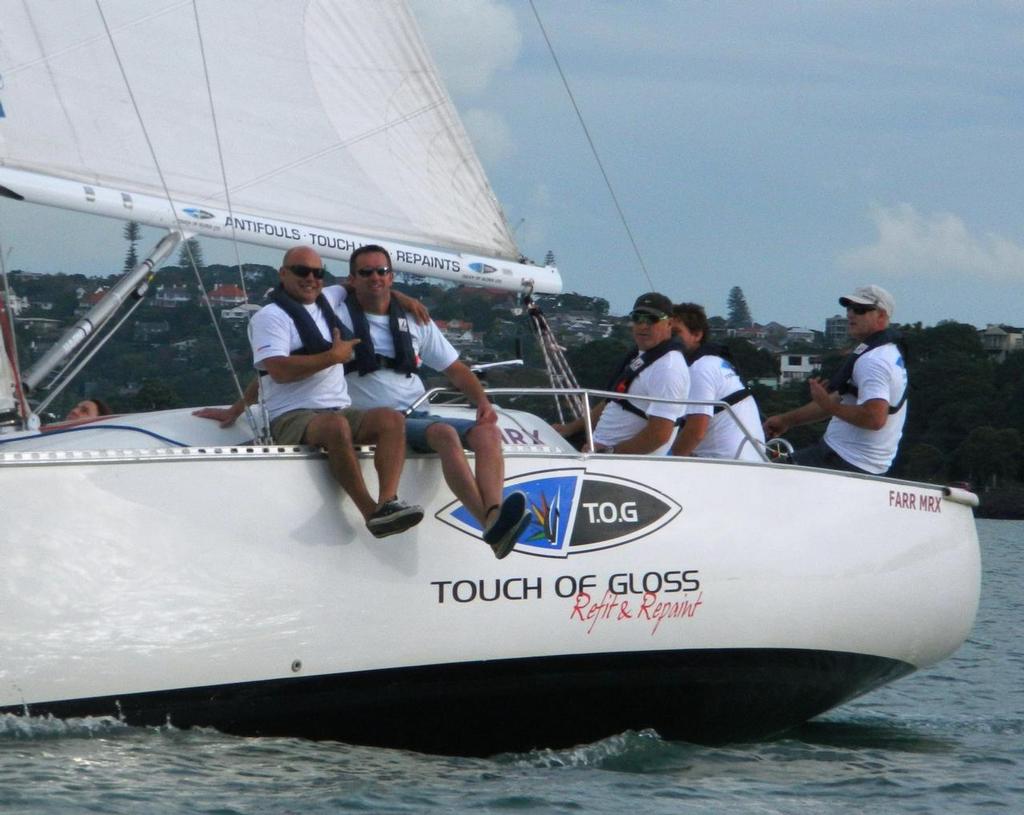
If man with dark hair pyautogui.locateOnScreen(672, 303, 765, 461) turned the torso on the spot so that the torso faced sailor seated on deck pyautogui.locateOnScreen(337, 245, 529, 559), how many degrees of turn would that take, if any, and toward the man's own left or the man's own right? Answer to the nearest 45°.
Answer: approximately 90° to the man's own left

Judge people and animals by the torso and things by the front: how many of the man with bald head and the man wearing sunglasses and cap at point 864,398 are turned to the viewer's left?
1

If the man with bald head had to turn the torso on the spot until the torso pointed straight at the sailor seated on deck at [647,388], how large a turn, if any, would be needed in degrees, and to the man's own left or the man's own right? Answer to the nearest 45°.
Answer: approximately 90° to the man's own left

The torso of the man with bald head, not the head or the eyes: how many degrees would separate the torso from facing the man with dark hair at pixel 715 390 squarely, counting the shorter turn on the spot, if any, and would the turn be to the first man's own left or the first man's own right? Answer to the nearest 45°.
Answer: approximately 90° to the first man's own left

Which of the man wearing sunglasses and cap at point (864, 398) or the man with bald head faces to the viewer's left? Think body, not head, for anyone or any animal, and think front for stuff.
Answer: the man wearing sunglasses and cap

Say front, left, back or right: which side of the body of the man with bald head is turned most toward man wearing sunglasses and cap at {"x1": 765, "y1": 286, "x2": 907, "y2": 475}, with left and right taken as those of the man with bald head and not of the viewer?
left

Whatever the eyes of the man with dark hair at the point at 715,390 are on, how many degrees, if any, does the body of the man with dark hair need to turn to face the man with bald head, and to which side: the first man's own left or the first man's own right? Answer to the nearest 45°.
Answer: approximately 90° to the first man's own left

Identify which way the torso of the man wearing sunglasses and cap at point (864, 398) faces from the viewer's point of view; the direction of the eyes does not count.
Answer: to the viewer's left

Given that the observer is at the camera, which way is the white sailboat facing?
facing to the left of the viewer
